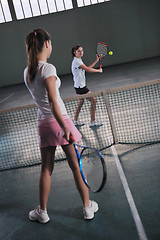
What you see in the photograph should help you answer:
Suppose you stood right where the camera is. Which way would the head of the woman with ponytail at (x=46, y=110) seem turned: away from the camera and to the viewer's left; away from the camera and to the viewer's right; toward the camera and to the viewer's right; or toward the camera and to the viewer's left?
away from the camera and to the viewer's right

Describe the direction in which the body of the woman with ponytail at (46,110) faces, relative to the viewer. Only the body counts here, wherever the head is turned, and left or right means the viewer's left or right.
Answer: facing away from the viewer and to the right of the viewer
